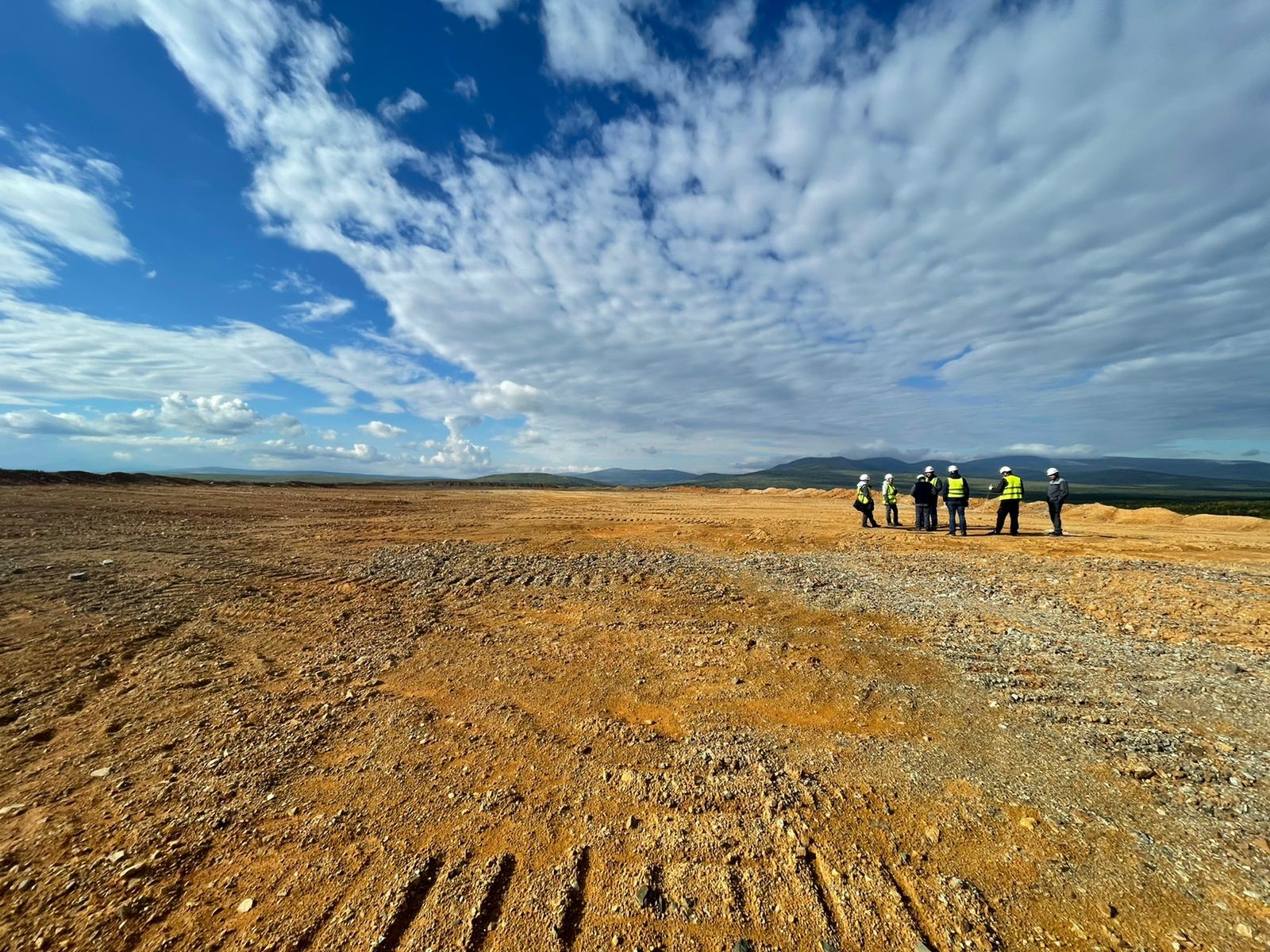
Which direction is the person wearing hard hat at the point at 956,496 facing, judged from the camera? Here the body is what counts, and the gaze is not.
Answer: away from the camera

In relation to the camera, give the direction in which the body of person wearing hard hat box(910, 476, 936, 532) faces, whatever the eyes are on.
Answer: away from the camera

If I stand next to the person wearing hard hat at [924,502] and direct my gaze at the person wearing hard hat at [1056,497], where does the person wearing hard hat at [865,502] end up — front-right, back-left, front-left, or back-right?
back-left

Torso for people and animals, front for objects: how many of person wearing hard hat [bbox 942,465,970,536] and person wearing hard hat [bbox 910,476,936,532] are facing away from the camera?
2

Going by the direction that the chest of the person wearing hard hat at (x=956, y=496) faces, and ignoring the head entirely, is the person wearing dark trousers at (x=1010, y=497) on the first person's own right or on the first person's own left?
on the first person's own right

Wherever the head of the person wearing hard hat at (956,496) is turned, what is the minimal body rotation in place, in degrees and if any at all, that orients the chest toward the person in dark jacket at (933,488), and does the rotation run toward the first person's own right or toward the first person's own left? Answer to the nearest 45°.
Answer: approximately 45° to the first person's own left

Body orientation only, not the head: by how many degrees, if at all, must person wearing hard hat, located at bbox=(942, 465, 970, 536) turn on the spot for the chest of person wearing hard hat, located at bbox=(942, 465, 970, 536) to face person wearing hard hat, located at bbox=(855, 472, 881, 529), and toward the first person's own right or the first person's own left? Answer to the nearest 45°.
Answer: approximately 90° to the first person's own left

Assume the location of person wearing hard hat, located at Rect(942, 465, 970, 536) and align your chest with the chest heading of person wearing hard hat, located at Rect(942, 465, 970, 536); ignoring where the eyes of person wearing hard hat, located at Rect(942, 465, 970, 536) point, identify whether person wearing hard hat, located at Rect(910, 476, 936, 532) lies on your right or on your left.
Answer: on your left
